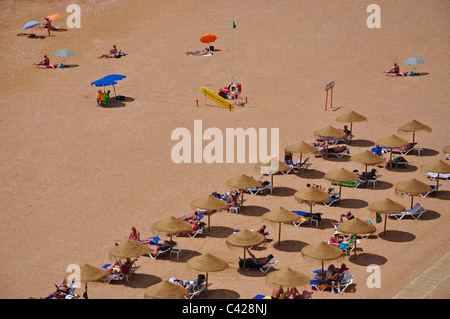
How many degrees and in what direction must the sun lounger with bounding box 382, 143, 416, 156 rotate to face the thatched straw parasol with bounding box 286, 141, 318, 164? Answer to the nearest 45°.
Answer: approximately 45° to its left

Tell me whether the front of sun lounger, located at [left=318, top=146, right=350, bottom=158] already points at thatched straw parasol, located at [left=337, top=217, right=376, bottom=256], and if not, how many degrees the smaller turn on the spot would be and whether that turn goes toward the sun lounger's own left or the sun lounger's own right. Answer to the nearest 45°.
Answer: approximately 90° to the sun lounger's own left

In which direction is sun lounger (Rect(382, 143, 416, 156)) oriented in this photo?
to the viewer's left

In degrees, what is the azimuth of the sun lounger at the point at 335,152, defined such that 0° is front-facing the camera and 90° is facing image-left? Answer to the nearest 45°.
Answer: approximately 90°

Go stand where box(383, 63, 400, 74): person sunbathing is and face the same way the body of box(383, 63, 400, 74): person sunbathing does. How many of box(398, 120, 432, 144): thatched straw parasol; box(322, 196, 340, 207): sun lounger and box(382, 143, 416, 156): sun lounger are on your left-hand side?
3

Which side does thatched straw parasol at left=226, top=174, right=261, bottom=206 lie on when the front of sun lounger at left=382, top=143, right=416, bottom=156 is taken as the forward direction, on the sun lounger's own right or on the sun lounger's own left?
on the sun lounger's own left

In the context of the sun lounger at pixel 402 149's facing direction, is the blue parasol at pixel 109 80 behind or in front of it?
in front
